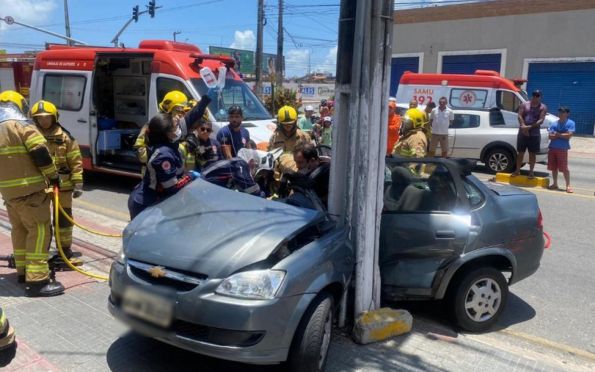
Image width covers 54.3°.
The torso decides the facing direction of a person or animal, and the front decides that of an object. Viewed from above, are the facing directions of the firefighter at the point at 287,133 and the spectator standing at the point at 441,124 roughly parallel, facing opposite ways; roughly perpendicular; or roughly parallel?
roughly parallel

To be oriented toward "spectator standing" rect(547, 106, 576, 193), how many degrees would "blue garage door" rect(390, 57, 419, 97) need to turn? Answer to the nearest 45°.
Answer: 0° — it already faces them

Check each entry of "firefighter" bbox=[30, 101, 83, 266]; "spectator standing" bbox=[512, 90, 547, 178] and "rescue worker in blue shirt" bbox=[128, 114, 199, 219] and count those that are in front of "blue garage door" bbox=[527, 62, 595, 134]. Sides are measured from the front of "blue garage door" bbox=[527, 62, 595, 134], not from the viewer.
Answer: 3

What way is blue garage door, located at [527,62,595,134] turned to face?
toward the camera

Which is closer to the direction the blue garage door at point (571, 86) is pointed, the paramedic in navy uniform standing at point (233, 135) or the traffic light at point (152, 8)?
the paramedic in navy uniform standing

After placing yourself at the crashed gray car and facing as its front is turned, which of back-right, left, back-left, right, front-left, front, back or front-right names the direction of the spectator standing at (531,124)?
back

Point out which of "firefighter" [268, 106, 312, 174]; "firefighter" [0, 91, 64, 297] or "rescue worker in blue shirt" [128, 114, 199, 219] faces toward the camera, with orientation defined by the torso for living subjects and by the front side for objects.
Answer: "firefighter" [268, 106, 312, 174]

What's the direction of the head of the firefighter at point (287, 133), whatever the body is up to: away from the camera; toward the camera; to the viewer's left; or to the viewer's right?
toward the camera

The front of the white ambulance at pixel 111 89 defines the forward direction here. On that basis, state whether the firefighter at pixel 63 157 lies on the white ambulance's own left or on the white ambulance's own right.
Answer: on the white ambulance's own right

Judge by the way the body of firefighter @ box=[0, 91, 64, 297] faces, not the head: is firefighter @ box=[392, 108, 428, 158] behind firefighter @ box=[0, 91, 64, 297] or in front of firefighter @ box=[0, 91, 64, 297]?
in front

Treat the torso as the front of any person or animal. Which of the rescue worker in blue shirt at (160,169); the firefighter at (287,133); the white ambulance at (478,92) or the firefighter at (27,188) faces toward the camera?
the firefighter at (287,133)

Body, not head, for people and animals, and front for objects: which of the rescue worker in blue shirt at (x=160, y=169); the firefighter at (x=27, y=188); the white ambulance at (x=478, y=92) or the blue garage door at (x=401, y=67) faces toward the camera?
the blue garage door

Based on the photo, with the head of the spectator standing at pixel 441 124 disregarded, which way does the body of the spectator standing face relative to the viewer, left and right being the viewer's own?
facing the viewer

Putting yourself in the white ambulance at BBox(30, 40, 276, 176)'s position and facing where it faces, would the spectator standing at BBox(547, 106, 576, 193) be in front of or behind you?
in front

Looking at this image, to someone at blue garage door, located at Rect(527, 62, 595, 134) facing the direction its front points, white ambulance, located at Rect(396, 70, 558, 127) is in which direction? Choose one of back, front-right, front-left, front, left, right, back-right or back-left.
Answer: front

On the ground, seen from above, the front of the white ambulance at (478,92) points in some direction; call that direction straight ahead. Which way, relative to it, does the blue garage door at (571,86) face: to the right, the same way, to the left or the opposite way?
to the right

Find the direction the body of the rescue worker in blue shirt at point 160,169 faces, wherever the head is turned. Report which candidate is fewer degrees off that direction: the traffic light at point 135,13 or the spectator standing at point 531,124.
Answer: the spectator standing

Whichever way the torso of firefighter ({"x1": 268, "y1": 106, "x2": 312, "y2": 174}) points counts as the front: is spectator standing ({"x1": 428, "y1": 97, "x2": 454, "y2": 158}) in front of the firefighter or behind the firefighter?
behind

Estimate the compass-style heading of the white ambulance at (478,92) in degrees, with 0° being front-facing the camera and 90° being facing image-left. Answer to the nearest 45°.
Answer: approximately 270°

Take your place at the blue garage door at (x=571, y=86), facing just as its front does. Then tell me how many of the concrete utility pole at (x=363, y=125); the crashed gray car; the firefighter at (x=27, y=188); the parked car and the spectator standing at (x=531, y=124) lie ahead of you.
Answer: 5
